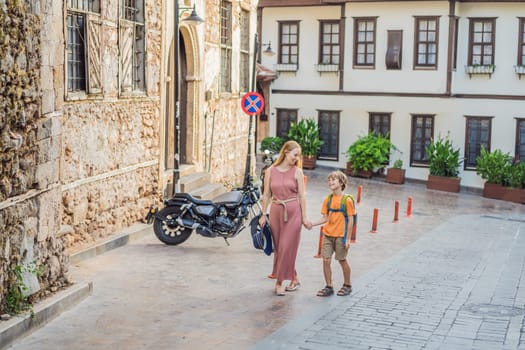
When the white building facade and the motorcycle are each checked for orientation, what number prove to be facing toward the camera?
1

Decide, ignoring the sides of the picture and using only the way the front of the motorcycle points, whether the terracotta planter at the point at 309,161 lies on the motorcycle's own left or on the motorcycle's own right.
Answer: on the motorcycle's own left

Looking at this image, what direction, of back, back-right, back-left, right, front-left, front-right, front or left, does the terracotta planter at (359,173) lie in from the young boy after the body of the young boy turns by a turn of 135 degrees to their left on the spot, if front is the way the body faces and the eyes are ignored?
left

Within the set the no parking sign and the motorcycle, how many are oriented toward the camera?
1

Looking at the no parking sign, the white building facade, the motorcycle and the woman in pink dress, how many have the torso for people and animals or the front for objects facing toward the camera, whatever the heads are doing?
3

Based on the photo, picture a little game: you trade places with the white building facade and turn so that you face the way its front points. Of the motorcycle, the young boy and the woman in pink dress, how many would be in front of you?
3

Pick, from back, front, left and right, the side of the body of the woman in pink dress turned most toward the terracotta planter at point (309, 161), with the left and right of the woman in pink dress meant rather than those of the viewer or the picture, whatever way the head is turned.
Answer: back

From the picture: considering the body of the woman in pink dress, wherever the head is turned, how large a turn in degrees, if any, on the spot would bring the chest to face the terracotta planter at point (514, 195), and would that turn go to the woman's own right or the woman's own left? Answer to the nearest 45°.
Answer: approximately 135° to the woman's own left

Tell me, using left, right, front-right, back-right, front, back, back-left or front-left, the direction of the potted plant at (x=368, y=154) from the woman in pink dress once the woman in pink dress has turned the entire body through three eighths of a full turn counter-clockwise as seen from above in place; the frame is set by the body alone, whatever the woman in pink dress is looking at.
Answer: front-left

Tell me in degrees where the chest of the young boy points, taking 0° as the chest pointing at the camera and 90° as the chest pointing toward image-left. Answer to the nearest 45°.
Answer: approximately 45°
